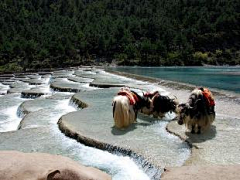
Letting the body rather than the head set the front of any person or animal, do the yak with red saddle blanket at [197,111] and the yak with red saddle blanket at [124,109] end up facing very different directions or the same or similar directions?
very different directions

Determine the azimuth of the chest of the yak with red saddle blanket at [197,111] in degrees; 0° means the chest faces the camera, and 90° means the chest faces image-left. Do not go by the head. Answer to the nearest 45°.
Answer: approximately 45°

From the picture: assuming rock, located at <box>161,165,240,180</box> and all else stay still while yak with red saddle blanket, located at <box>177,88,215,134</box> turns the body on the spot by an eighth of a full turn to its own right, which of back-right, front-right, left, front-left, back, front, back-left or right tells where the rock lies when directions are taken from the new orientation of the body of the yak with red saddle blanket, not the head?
left

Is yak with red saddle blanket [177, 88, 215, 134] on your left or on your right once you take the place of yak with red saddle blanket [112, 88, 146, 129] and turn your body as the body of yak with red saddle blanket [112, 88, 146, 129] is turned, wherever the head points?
on your right

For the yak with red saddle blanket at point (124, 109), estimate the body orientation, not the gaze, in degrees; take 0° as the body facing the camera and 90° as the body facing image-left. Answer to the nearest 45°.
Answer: approximately 225°

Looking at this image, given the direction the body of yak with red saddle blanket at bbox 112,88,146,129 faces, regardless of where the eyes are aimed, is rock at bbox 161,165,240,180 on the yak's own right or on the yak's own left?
on the yak's own right

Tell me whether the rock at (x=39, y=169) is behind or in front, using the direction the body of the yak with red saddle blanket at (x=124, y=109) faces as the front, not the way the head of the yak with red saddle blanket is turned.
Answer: behind
